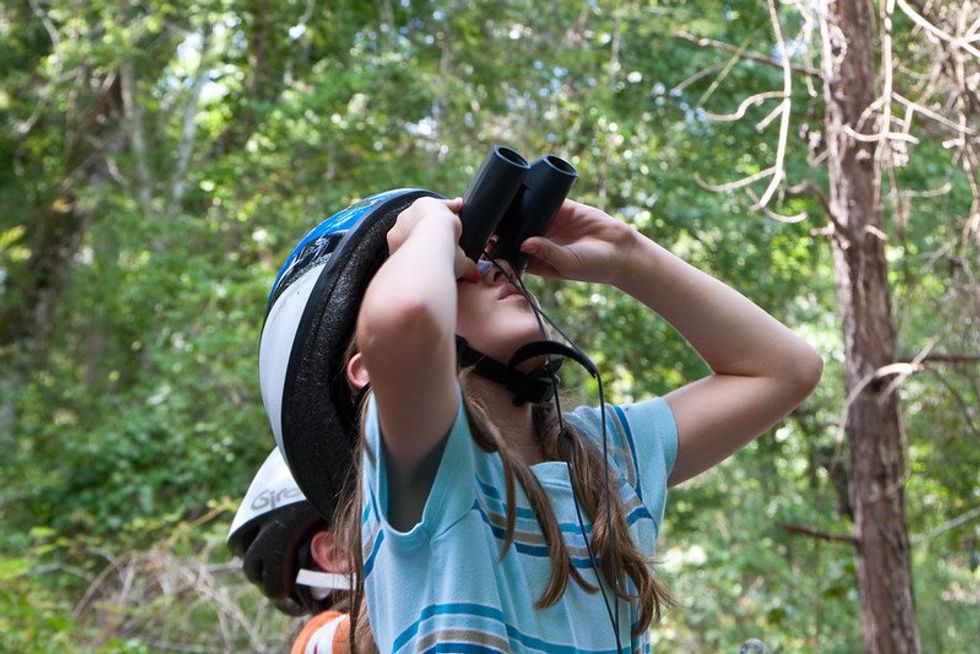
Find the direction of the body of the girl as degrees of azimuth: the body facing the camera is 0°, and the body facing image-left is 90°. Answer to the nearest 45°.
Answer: approximately 315°

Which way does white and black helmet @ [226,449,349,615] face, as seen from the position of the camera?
facing to the right of the viewer
